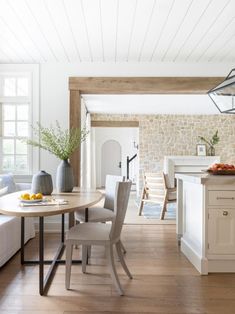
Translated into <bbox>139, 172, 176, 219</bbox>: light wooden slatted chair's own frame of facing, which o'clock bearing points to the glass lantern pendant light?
The glass lantern pendant light is roughly at 4 o'clock from the light wooden slatted chair.

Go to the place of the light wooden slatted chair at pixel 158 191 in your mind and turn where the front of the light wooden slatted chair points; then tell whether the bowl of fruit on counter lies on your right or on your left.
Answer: on your right

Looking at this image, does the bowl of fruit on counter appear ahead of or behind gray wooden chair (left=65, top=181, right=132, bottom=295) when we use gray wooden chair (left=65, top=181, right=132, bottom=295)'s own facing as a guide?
behind

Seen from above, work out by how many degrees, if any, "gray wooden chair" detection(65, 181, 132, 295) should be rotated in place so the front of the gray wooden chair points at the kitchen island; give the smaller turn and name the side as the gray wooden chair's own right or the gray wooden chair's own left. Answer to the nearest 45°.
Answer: approximately 180°

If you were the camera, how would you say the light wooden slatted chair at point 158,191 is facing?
facing away from the viewer and to the right of the viewer

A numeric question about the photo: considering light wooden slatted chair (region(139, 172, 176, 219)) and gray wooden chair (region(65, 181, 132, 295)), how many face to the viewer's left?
1

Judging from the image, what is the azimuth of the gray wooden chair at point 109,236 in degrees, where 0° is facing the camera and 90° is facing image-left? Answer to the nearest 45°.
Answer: approximately 90°

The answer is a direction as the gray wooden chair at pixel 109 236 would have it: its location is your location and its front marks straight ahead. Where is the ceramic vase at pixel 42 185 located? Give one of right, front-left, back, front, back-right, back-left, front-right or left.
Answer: front-right

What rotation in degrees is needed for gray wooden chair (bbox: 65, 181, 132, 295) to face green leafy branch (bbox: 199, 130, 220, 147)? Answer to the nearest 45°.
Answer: approximately 135° to its right

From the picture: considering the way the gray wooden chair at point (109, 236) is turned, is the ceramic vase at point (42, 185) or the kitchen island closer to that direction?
the ceramic vase
